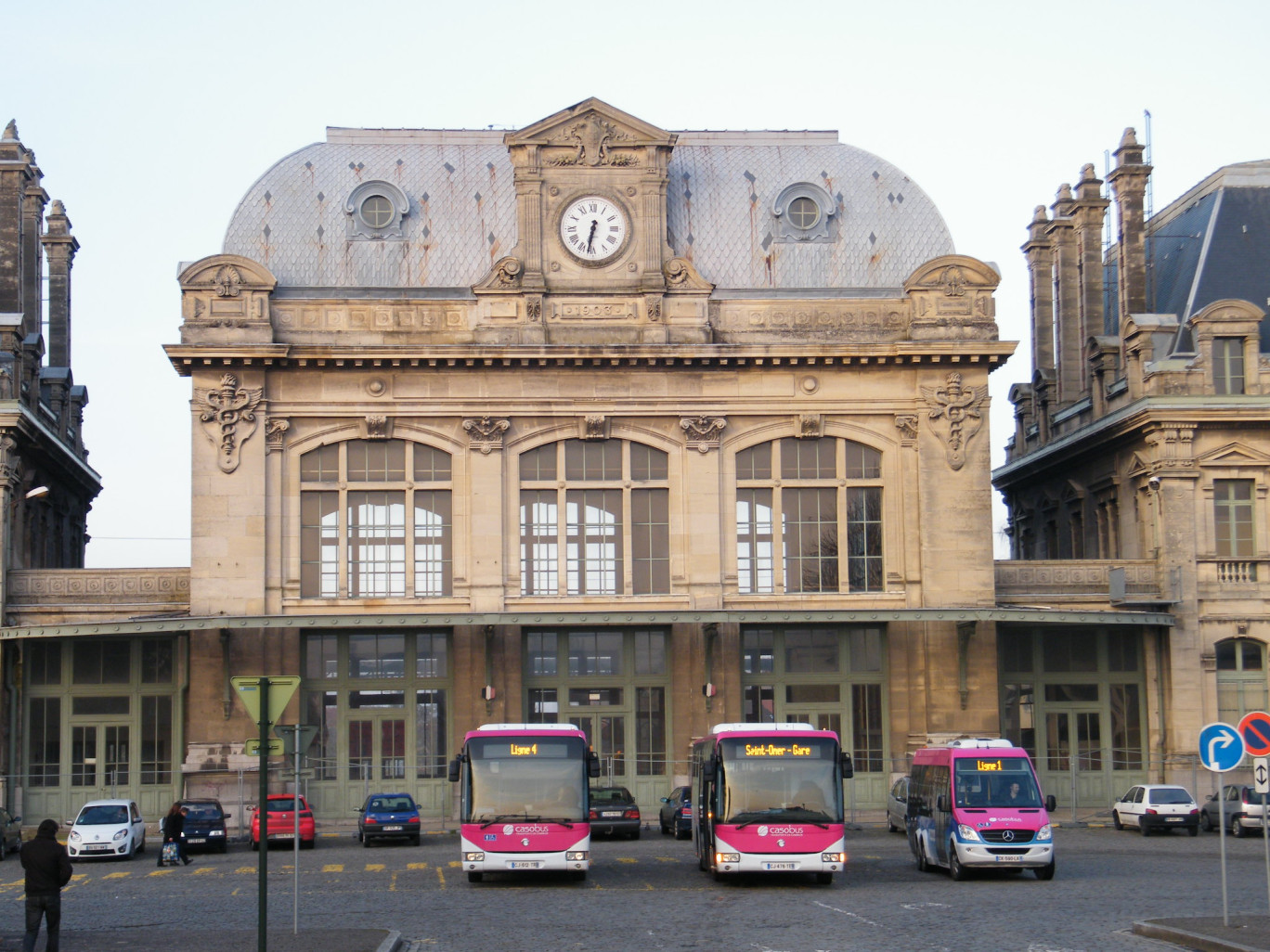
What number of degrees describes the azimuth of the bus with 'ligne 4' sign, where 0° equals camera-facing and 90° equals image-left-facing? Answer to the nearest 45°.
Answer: approximately 0°

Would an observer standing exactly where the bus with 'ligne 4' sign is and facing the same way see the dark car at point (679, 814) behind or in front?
behind

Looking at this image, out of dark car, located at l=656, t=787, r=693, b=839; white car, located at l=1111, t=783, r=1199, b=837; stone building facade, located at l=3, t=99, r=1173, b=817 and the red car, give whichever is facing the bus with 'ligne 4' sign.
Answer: the stone building facade

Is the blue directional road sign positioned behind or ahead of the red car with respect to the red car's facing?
behind
